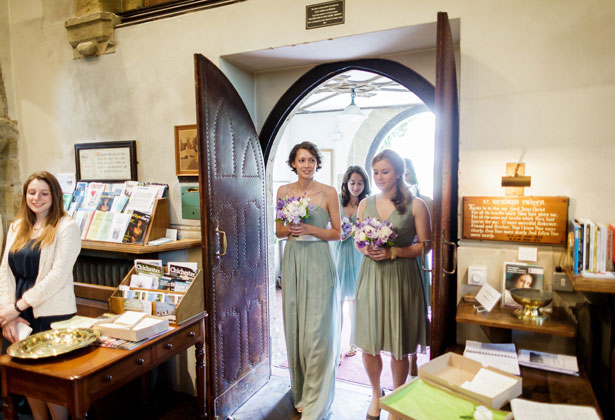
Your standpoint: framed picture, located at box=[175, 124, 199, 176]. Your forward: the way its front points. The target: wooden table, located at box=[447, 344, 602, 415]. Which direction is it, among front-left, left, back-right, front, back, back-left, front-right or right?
front-left

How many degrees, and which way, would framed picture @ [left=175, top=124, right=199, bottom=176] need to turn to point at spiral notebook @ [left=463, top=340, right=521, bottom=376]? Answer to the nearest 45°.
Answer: approximately 45° to its left

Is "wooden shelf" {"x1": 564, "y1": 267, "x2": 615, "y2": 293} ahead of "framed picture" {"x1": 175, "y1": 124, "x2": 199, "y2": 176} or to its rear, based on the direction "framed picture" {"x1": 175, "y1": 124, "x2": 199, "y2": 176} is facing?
ahead

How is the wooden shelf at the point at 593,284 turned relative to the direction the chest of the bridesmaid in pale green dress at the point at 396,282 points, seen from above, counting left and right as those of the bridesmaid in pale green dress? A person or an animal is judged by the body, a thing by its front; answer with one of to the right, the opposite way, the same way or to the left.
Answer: the same way

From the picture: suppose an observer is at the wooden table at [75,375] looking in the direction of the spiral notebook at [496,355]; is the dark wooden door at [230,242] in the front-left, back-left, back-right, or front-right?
front-left

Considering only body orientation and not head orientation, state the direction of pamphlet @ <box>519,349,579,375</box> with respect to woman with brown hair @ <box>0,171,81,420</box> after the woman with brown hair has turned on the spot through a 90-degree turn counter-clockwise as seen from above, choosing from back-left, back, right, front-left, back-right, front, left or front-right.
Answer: front

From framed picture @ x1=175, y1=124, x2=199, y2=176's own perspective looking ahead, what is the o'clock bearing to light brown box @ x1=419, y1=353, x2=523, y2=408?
The light brown box is roughly at 11 o'clock from the framed picture.

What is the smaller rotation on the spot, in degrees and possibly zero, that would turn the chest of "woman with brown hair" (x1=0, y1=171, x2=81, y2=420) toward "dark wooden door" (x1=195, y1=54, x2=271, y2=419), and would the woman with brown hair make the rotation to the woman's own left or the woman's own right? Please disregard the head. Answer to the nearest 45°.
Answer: approximately 135° to the woman's own left

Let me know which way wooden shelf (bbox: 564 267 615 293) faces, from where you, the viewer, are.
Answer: facing the viewer

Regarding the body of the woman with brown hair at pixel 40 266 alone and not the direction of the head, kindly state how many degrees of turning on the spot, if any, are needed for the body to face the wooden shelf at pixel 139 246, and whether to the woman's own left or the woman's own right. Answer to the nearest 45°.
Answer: approximately 135° to the woman's own left

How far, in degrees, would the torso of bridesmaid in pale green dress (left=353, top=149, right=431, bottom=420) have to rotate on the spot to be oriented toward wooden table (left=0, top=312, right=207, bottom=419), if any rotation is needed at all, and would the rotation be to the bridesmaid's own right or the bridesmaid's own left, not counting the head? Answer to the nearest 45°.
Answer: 0° — they already face it

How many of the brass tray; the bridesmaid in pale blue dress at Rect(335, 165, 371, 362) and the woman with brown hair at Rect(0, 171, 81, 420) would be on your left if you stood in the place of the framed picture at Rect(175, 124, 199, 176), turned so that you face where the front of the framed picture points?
1

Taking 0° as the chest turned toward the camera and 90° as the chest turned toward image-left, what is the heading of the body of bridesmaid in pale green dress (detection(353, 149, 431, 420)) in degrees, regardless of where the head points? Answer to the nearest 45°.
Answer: approximately 45°

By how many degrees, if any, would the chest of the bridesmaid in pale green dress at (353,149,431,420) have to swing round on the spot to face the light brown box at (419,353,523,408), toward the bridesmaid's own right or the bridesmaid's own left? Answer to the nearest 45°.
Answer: approximately 45° to the bridesmaid's own left

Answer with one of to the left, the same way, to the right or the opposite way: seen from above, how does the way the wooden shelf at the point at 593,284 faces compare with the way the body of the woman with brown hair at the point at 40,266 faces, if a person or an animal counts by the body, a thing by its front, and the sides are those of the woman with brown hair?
the same way

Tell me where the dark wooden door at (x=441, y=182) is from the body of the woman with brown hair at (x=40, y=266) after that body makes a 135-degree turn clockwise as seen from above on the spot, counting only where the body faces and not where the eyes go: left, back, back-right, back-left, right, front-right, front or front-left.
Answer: back-right

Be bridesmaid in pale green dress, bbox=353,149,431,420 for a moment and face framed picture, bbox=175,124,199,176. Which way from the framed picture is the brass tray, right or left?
left
